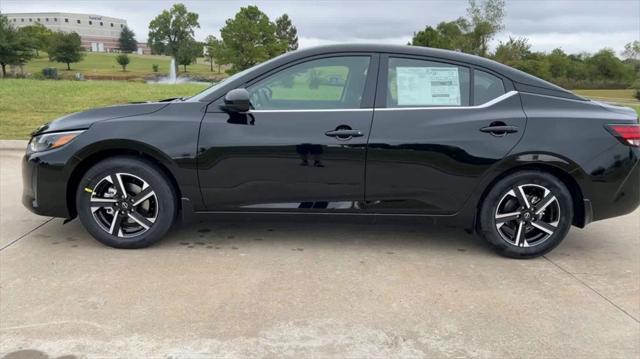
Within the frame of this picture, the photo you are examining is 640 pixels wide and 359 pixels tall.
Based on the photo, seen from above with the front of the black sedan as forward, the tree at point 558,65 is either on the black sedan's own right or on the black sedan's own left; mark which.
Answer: on the black sedan's own right

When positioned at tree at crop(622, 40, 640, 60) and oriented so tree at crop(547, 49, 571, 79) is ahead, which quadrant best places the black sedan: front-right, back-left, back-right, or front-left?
front-left

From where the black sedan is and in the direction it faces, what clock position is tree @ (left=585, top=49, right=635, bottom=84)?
The tree is roughly at 4 o'clock from the black sedan.

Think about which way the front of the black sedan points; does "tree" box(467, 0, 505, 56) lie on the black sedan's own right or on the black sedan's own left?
on the black sedan's own right

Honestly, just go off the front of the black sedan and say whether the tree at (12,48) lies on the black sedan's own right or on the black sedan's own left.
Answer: on the black sedan's own right

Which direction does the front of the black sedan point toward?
to the viewer's left

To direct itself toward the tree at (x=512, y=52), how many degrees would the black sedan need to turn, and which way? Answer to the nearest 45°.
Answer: approximately 90° to its right

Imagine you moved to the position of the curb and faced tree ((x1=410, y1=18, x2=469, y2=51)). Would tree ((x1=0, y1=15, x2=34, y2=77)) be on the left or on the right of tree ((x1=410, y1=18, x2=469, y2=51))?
left

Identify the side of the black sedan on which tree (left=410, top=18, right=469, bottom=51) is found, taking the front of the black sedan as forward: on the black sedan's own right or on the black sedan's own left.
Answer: on the black sedan's own right
